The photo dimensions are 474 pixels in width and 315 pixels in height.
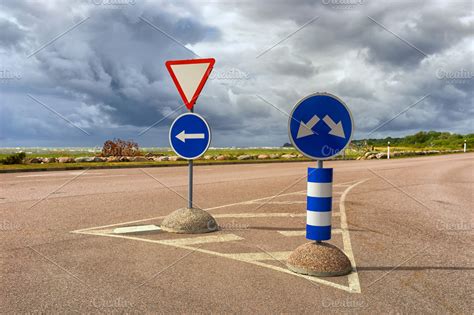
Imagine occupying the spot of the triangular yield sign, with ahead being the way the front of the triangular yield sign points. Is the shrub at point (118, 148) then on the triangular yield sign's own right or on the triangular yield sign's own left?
on the triangular yield sign's own right

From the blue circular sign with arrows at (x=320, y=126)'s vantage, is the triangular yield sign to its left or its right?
on its right

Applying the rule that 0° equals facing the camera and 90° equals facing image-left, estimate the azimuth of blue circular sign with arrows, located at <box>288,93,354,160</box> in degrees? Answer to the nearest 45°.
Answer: approximately 0°

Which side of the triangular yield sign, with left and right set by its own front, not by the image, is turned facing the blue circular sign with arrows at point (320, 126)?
left

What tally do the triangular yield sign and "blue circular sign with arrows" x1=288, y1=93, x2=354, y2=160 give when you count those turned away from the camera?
0

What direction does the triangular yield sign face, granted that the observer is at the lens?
facing the viewer and to the left of the viewer

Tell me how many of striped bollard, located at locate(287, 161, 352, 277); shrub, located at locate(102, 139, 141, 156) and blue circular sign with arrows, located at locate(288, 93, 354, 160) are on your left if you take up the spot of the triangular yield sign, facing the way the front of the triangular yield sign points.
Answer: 2

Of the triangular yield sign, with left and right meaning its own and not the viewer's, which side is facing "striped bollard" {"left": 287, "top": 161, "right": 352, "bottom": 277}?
left
